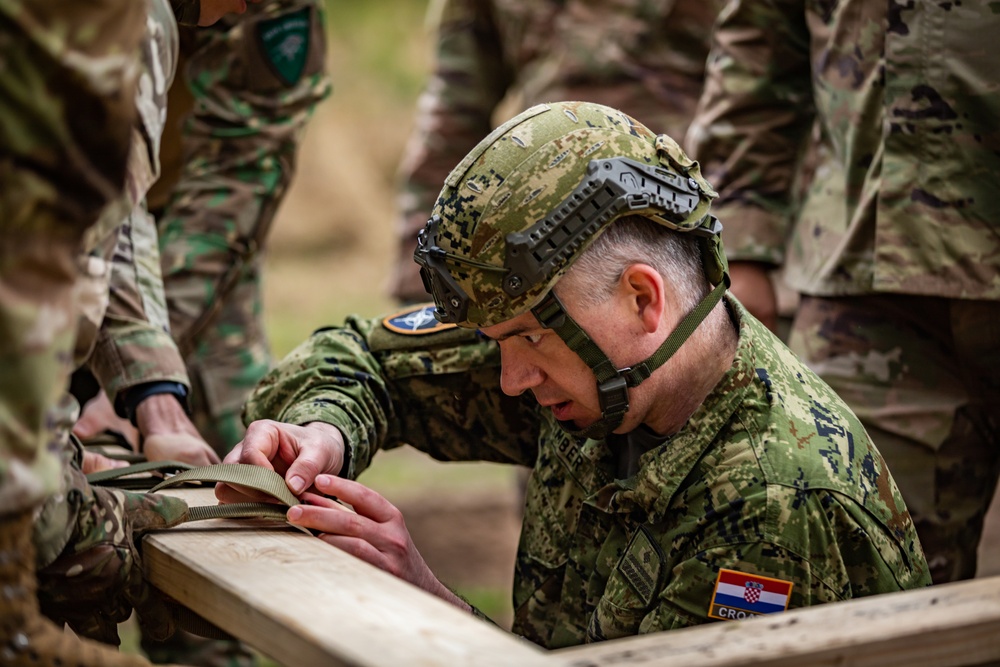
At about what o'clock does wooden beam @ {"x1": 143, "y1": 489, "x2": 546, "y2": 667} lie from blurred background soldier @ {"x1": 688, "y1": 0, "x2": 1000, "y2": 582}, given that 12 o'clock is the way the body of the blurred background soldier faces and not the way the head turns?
The wooden beam is roughly at 1 o'clock from the blurred background soldier.

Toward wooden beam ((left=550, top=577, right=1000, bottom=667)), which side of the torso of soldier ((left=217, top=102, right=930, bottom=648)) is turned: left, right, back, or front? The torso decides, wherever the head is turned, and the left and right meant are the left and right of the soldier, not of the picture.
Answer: left

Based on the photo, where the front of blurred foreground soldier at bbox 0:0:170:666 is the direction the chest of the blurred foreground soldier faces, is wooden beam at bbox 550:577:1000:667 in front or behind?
in front

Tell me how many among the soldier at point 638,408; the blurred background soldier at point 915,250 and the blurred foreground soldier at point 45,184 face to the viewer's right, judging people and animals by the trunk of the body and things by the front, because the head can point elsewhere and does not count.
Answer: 1

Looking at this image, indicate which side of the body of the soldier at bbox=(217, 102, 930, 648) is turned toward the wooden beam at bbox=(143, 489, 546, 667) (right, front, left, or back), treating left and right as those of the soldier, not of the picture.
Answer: front

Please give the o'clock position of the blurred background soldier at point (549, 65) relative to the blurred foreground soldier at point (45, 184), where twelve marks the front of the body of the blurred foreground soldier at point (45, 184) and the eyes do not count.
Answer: the blurred background soldier at point (549, 65) is roughly at 10 o'clock from the blurred foreground soldier at point (45, 184).

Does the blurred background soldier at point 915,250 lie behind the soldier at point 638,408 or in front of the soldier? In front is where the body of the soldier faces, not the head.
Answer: behind

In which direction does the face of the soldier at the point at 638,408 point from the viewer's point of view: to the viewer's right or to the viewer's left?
to the viewer's left

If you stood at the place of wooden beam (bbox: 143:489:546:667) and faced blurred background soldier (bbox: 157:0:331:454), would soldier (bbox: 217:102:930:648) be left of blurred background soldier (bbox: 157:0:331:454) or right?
right

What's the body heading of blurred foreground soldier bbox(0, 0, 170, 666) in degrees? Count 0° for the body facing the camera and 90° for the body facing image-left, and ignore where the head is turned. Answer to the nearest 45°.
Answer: approximately 270°
